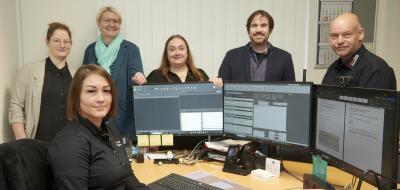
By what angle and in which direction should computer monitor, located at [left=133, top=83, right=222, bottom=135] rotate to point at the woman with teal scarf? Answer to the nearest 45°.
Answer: approximately 135° to its right

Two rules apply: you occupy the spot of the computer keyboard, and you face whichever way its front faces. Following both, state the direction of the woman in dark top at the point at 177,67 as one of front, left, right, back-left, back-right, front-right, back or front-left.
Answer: back-right

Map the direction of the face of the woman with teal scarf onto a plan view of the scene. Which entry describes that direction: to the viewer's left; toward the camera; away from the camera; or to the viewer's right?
toward the camera

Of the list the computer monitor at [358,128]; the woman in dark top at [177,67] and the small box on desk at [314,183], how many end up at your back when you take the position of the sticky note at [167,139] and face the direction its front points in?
1

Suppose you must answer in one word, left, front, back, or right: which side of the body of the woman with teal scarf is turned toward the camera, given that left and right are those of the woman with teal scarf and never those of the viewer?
front

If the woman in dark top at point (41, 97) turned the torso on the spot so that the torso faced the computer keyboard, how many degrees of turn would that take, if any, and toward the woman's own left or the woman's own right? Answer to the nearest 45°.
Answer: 0° — they already face it

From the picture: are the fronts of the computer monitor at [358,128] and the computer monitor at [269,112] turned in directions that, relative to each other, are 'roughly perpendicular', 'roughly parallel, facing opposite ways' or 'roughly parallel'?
roughly parallel

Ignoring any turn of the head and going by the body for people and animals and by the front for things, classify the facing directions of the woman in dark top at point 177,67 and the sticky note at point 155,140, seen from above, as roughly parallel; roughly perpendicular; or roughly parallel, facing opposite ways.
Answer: roughly parallel

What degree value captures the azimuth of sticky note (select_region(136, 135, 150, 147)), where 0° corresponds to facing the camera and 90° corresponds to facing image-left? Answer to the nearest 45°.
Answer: approximately 0°

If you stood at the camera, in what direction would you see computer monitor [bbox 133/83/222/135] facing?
facing the viewer

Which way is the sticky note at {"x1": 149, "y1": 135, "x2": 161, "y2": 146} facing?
toward the camera

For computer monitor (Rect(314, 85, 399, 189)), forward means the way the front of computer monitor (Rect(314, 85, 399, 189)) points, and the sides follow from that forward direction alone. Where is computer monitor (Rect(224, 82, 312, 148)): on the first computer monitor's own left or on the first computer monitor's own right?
on the first computer monitor's own right

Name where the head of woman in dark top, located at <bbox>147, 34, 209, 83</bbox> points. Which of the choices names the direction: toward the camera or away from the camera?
toward the camera

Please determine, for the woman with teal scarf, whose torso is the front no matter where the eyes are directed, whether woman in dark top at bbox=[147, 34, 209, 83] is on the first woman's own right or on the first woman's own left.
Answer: on the first woman's own left

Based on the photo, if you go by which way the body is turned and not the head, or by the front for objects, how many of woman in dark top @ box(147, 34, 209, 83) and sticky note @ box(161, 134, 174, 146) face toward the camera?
2

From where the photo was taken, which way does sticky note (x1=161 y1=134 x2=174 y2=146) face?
toward the camera

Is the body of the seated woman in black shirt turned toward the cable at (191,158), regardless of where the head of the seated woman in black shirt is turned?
no

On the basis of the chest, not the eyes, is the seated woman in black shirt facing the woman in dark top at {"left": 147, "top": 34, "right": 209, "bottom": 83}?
no

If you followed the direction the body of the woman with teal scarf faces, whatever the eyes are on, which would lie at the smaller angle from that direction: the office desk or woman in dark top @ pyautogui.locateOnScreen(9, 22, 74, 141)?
the office desk

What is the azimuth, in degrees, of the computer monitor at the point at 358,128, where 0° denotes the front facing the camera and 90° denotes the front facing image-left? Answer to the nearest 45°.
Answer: approximately 45°
